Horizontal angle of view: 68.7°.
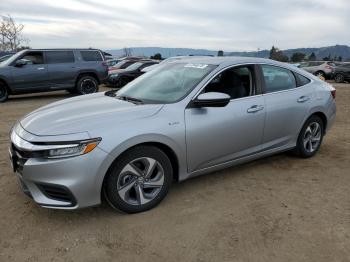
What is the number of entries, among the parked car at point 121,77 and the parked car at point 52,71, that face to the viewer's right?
0

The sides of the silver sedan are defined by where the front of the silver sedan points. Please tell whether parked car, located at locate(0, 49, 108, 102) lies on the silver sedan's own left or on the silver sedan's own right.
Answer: on the silver sedan's own right

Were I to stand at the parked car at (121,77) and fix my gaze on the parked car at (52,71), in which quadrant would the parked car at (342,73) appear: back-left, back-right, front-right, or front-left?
back-left

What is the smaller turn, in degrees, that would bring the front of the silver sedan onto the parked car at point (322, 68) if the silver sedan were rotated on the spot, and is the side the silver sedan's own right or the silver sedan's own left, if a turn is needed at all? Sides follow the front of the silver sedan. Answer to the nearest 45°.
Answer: approximately 180°

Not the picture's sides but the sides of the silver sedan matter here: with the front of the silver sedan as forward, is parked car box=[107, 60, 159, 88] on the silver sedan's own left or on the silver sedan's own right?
on the silver sedan's own right

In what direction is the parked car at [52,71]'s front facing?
to the viewer's left

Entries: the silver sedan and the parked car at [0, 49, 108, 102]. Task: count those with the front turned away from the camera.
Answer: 0

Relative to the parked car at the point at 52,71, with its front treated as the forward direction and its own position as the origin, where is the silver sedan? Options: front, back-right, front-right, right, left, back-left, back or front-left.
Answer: left

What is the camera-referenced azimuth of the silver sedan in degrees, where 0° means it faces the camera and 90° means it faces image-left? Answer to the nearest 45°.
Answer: approximately 45°

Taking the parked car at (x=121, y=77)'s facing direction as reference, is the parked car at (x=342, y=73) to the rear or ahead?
to the rear
